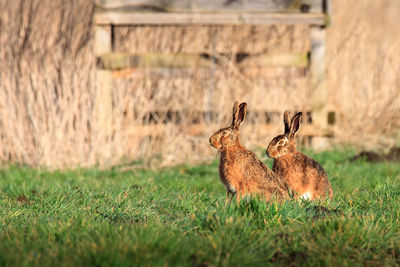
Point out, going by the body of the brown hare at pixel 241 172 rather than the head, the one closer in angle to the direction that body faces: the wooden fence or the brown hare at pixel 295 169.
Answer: the wooden fence

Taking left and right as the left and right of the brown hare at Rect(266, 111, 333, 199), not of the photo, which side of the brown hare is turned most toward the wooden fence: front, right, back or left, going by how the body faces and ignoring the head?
right

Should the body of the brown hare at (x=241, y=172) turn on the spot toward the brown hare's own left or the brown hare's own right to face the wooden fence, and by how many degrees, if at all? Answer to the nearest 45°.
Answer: approximately 90° to the brown hare's own right

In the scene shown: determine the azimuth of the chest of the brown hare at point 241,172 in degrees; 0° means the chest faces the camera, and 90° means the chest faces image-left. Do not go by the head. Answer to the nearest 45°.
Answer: approximately 90°

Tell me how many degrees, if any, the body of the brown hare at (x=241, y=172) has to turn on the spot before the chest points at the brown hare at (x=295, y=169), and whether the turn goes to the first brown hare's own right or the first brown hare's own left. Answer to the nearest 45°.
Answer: approximately 135° to the first brown hare's own right

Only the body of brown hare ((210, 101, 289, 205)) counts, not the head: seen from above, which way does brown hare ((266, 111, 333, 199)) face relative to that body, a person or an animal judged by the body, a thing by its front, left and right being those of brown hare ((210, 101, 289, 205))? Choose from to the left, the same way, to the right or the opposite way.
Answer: the same way

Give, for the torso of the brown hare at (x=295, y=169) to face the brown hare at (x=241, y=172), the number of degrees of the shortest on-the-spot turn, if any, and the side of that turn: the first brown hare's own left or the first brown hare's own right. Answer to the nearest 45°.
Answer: approximately 45° to the first brown hare's own left

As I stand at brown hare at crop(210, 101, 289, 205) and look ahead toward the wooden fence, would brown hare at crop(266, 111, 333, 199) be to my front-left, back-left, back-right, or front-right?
front-right

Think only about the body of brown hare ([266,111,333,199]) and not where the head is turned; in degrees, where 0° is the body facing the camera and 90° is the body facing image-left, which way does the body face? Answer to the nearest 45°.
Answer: approximately 90°

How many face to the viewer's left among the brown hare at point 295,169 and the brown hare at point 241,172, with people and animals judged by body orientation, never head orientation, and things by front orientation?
2
